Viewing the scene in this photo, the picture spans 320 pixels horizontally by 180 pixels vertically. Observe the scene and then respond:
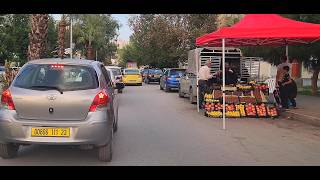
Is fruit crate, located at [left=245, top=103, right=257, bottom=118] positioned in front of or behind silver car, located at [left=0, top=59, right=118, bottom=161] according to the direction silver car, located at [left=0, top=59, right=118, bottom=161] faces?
in front

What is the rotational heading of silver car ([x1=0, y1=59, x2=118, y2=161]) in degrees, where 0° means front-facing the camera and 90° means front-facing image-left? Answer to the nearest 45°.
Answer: approximately 180°

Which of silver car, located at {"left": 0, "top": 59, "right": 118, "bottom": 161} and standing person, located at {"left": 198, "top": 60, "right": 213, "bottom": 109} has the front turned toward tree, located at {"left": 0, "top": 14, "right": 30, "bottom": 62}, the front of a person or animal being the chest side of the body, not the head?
the silver car

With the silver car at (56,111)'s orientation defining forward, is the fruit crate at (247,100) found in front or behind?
in front
